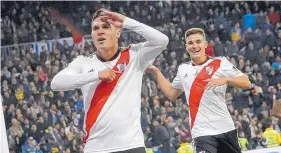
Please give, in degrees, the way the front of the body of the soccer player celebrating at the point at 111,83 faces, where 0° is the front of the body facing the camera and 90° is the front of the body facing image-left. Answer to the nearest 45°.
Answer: approximately 0°

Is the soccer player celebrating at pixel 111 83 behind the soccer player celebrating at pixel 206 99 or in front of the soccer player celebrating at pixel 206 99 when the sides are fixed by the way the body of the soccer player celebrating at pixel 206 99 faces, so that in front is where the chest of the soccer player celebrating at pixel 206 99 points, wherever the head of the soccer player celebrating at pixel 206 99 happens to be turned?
in front

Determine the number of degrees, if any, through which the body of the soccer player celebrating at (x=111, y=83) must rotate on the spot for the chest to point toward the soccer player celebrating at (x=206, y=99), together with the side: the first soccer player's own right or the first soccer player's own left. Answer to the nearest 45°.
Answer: approximately 135° to the first soccer player's own left

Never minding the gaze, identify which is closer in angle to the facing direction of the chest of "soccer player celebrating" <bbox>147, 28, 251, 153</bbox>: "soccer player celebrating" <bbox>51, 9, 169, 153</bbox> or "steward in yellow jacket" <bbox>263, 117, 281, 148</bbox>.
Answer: the soccer player celebrating
